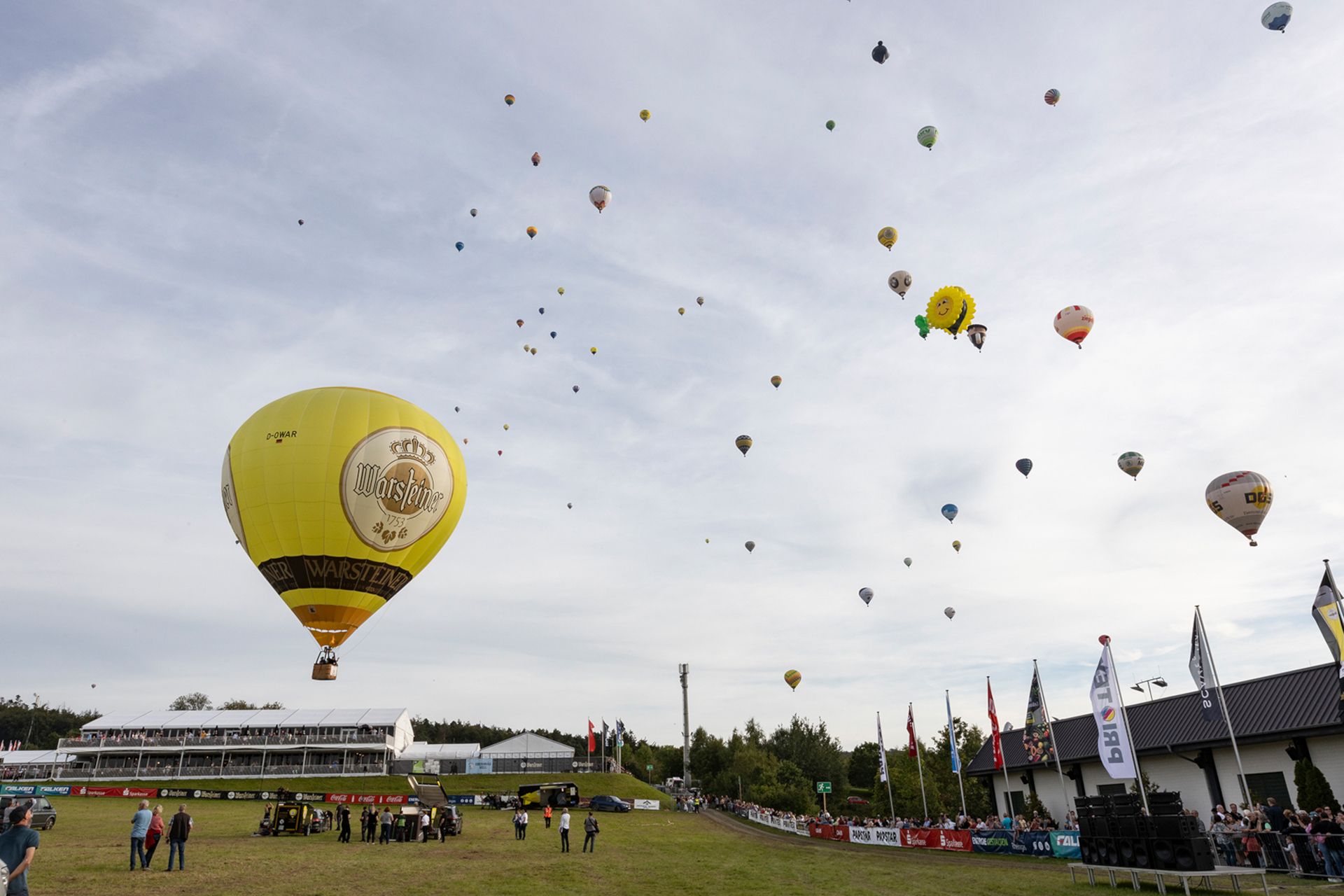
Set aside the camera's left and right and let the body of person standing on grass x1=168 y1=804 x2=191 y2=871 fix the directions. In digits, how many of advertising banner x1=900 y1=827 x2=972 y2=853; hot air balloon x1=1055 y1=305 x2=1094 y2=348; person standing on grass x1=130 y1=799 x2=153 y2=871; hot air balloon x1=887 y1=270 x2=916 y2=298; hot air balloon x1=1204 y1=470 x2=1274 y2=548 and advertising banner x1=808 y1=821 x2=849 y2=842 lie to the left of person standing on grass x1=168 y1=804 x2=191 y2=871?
1

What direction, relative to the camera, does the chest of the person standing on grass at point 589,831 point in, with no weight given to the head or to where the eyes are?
away from the camera

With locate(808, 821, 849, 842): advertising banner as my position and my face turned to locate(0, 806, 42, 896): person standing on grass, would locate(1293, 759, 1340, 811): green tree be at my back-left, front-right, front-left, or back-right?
front-left

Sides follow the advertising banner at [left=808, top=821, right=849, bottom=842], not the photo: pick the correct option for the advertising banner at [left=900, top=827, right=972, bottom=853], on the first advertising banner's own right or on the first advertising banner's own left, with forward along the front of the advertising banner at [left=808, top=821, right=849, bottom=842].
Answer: on the first advertising banner's own left

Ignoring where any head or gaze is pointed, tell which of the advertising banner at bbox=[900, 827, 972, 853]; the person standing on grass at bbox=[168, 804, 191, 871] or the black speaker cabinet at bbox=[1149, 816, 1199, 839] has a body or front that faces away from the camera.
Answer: the person standing on grass

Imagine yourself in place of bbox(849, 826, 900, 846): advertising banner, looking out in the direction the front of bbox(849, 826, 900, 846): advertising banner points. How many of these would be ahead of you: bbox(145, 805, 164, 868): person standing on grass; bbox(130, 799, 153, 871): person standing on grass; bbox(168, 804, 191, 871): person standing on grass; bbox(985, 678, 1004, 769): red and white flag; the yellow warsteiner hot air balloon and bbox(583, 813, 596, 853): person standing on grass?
5

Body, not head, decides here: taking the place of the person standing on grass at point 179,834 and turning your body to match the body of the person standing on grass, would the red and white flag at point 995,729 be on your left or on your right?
on your right

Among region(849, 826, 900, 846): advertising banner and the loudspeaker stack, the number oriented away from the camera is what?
0

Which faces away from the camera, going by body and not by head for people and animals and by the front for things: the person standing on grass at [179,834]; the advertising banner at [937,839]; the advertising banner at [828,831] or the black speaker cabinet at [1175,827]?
the person standing on grass

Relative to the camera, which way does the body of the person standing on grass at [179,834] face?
away from the camera

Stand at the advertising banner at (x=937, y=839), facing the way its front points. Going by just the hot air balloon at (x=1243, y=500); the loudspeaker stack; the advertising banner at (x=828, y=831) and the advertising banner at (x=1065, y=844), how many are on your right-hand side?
1

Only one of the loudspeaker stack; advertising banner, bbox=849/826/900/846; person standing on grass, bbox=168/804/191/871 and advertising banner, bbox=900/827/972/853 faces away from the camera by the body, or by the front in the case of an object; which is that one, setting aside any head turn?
the person standing on grass

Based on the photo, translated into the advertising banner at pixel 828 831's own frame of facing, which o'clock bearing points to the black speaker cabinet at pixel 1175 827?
The black speaker cabinet is roughly at 10 o'clock from the advertising banner.

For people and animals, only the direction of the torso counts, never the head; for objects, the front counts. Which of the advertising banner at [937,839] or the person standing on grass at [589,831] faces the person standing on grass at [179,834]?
the advertising banner
